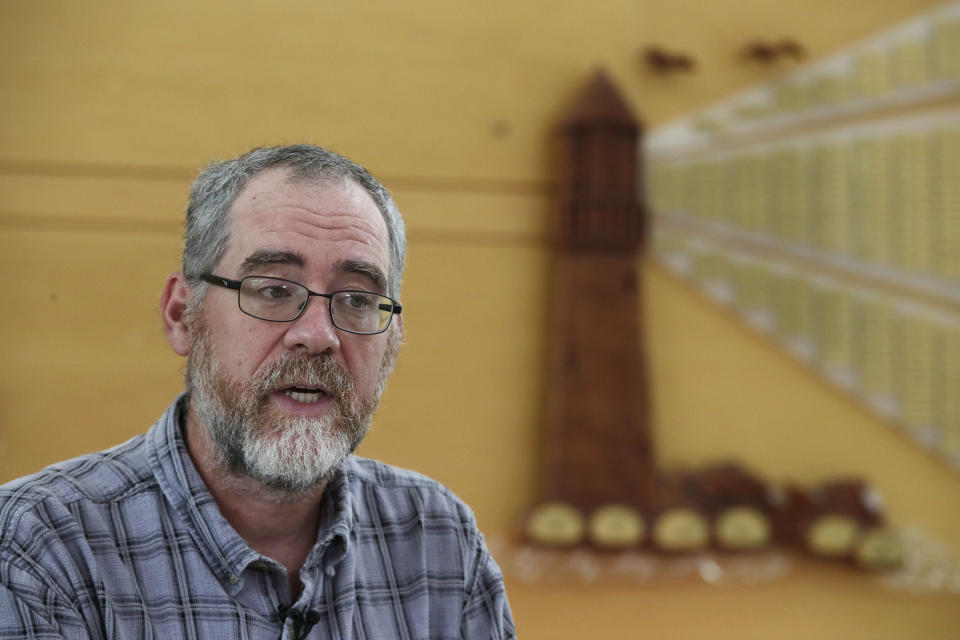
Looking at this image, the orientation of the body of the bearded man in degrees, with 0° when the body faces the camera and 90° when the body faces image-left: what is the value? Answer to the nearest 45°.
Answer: approximately 315°
